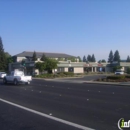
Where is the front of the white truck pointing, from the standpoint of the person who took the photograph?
facing away from the viewer and to the left of the viewer
